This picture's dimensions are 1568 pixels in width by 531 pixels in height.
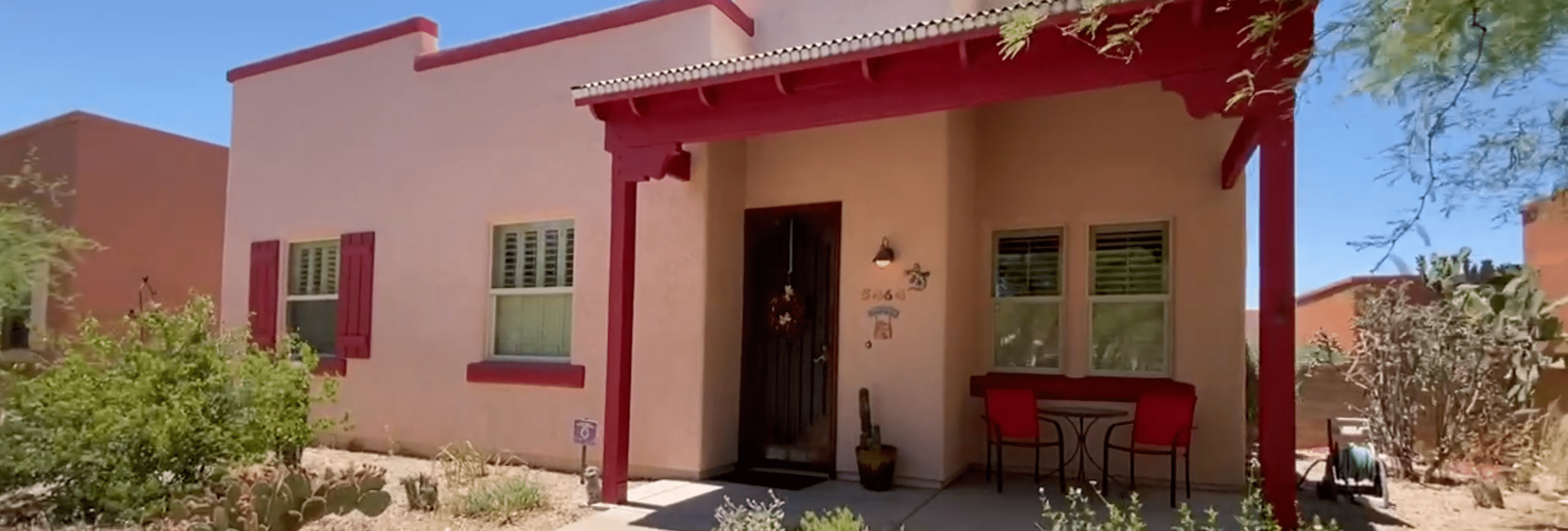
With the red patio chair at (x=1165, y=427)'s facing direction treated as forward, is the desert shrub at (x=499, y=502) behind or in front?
in front

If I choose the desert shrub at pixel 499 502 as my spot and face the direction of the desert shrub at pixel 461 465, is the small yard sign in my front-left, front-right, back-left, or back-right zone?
front-right

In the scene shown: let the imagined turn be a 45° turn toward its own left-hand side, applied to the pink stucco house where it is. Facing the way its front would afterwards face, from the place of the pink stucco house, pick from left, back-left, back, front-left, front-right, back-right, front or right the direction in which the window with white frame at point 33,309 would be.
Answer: right

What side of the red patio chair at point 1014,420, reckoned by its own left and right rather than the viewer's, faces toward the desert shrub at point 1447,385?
left

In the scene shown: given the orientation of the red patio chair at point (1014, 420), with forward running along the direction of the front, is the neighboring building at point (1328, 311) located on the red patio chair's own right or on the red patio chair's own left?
on the red patio chair's own left

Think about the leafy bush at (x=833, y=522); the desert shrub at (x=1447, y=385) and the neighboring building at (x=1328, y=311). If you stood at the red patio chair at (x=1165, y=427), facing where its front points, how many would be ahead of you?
1

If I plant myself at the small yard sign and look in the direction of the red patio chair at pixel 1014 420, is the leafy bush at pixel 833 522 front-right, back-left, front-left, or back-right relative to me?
front-right

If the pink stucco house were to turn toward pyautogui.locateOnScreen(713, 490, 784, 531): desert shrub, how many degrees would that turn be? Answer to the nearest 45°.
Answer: approximately 45° to its left

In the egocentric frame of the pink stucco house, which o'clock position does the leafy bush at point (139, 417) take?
The leafy bush is roughly at 1 o'clock from the pink stucco house.

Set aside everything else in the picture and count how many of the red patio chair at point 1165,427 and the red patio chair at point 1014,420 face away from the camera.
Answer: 0

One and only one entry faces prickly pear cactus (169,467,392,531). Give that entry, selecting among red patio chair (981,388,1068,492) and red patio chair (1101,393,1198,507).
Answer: red patio chair (1101,393,1198,507)

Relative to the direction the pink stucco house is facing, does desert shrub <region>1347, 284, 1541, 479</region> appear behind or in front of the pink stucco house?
behind

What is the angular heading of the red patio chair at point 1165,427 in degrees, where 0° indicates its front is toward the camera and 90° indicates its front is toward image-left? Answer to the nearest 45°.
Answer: approximately 45°

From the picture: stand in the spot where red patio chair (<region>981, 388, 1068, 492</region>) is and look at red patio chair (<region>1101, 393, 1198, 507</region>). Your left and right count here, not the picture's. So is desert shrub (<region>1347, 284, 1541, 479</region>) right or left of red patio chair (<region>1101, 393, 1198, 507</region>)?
left

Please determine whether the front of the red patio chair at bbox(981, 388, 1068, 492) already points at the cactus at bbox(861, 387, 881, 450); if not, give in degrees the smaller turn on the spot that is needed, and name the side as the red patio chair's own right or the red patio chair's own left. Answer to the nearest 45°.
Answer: approximately 135° to the red patio chair's own right

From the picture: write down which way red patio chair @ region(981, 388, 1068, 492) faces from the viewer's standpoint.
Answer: facing the viewer and to the right of the viewer

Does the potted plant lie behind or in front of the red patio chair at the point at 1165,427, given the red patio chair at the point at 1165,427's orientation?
in front

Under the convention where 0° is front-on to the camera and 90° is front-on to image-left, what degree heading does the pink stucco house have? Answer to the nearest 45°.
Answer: approximately 45°
